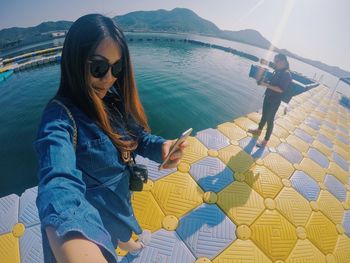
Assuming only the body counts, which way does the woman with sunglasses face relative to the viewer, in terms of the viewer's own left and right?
facing the viewer and to the right of the viewer

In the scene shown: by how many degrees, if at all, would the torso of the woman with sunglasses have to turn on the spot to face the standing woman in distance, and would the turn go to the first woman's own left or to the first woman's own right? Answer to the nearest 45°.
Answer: approximately 90° to the first woman's own left
